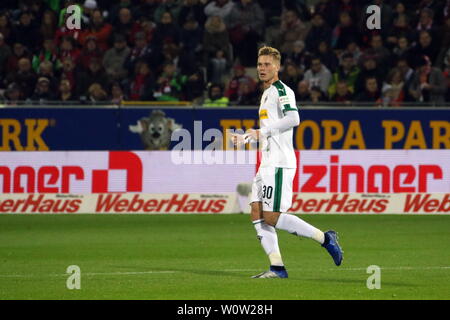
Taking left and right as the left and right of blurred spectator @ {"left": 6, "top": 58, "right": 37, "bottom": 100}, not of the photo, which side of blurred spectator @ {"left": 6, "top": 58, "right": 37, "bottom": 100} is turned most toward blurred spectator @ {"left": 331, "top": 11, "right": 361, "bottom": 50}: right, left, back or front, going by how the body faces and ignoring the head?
left

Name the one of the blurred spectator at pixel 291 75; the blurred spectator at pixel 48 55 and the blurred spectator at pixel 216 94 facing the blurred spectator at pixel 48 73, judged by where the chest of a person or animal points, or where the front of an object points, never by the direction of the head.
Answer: the blurred spectator at pixel 48 55

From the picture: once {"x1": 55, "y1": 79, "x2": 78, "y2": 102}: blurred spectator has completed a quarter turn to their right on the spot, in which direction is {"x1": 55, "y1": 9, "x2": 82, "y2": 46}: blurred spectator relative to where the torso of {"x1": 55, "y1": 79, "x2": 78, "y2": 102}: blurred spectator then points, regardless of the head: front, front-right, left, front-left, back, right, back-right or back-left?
right

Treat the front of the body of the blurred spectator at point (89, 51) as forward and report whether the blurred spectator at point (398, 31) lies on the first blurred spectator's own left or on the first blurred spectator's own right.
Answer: on the first blurred spectator's own left

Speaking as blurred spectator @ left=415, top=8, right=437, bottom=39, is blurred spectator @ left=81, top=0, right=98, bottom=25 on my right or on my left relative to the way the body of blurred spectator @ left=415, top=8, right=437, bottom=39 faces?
on my right

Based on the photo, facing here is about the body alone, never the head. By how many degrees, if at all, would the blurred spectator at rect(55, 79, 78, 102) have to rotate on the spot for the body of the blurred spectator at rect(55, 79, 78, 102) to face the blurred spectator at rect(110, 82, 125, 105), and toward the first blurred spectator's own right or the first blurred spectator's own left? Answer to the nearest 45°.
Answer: approximately 90° to the first blurred spectator's own left

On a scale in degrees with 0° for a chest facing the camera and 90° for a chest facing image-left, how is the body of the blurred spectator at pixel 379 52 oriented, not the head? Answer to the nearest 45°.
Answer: approximately 0°

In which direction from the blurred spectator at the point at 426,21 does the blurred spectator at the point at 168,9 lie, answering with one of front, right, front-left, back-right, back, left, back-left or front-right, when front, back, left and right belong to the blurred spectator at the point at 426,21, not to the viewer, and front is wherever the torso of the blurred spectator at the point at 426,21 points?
right
